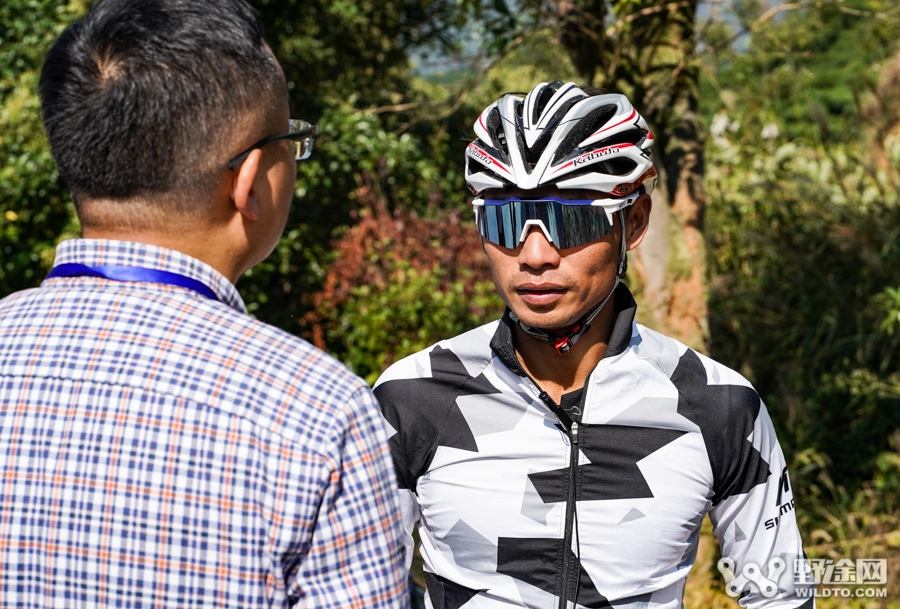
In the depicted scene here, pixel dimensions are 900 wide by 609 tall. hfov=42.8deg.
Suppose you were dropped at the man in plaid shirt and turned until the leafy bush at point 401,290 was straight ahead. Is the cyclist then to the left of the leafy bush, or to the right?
right

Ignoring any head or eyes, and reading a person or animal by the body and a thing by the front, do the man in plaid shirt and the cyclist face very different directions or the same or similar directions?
very different directions

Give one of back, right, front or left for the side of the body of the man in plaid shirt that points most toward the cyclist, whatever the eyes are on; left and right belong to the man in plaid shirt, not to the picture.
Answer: front

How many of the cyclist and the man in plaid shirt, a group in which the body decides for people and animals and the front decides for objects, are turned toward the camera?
1

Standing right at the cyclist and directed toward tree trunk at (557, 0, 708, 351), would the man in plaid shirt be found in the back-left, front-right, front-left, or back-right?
back-left

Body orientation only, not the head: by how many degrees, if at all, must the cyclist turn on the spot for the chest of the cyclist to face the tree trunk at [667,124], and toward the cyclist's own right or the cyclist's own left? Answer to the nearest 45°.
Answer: approximately 180°

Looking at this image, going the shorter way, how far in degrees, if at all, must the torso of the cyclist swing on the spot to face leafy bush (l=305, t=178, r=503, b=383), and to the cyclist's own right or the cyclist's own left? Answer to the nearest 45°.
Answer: approximately 180°

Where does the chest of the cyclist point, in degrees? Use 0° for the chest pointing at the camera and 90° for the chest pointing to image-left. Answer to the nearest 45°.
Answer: approximately 0°

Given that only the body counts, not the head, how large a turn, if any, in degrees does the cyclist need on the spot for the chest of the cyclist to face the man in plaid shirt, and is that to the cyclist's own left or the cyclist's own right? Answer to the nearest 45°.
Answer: approximately 45° to the cyclist's own right

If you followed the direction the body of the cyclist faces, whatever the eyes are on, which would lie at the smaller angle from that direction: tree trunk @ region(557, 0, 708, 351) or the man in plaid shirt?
the man in plaid shirt

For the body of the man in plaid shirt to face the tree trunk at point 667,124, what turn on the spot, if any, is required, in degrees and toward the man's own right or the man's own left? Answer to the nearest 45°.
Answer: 0° — they already face it

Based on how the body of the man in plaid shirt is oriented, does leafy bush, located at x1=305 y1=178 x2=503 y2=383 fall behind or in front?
in front

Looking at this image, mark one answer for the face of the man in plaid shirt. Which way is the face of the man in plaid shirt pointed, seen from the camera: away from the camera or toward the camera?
away from the camera

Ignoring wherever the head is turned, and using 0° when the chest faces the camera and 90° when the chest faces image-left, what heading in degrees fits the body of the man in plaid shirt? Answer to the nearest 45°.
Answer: approximately 225°

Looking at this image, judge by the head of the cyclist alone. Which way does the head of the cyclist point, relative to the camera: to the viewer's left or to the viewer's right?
to the viewer's left
